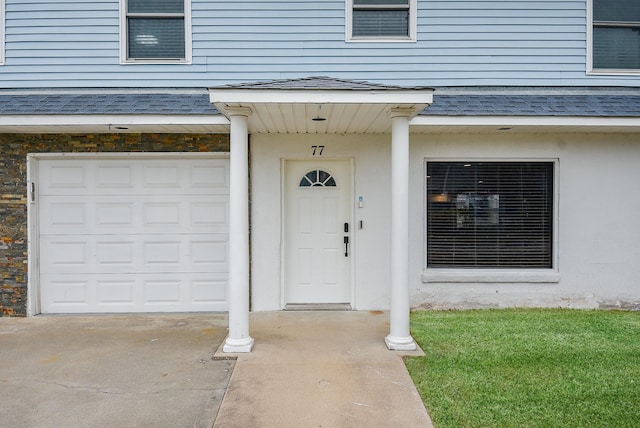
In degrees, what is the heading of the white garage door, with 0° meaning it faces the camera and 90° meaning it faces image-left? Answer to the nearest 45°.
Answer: approximately 0°
